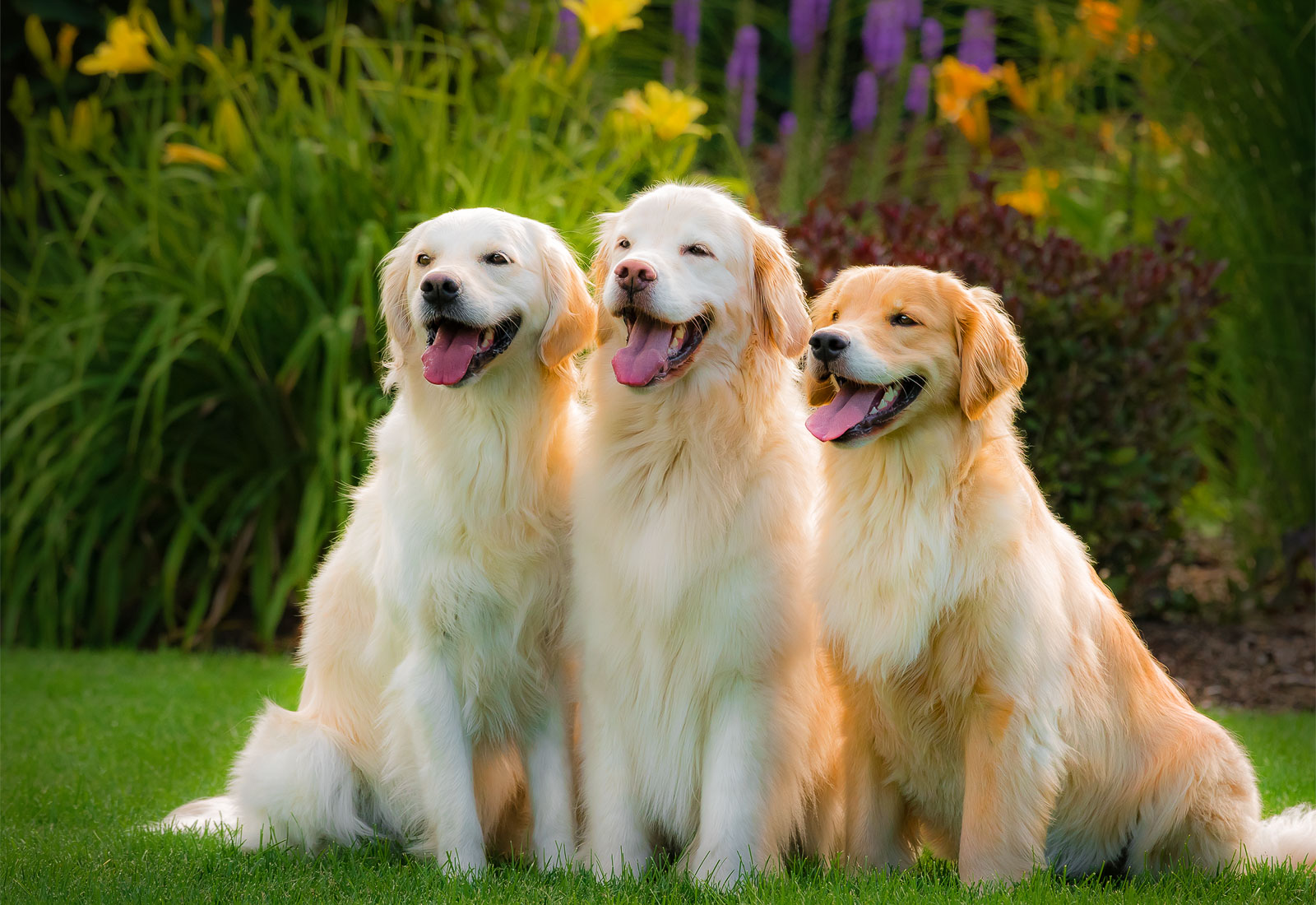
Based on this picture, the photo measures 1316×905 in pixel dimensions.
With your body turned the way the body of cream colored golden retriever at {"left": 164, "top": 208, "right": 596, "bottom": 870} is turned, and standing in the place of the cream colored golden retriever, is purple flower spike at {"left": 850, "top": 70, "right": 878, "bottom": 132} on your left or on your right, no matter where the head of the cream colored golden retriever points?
on your left

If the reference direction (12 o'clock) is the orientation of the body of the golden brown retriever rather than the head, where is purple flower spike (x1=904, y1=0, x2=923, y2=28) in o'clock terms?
The purple flower spike is roughly at 4 o'clock from the golden brown retriever.

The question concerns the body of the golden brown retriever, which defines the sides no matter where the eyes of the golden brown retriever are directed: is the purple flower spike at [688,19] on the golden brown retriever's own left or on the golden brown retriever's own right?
on the golden brown retriever's own right

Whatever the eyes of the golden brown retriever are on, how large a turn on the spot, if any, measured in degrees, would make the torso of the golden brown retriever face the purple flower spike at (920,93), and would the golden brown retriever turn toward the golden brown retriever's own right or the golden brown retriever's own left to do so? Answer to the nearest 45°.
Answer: approximately 135° to the golden brown retriever's own right

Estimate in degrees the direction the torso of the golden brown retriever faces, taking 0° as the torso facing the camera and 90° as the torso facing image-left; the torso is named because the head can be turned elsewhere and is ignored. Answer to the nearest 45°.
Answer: approximately 45°

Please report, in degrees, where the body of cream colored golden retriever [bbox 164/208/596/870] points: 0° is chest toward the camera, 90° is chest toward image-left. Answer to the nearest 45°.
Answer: approximately 315°

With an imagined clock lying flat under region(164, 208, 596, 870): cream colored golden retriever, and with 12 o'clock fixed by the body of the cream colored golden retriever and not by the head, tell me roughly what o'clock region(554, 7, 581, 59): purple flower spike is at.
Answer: The purple flower spike is roughly at 8 o'clock from the cream colored golden retriever.

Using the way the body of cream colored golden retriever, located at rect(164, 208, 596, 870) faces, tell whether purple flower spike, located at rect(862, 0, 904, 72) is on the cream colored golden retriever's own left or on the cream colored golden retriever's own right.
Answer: on the cream colored golden retriever's own left

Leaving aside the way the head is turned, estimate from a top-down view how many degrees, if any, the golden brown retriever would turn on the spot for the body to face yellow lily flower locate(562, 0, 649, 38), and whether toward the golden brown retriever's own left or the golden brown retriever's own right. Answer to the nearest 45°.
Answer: approximately 90° to the golden brown retriever's own right

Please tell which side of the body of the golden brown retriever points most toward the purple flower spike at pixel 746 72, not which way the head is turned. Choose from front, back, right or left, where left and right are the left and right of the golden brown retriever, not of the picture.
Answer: right

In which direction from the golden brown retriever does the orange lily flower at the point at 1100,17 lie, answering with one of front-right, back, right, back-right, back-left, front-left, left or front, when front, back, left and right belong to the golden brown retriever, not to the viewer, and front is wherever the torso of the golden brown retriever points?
back-right

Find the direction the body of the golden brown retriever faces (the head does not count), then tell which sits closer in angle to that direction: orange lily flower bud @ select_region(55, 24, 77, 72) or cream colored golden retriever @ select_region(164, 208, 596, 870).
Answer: the cream colored golden retriever

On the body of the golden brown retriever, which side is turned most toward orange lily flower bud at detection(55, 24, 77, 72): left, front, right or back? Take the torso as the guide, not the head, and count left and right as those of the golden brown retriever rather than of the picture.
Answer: right
